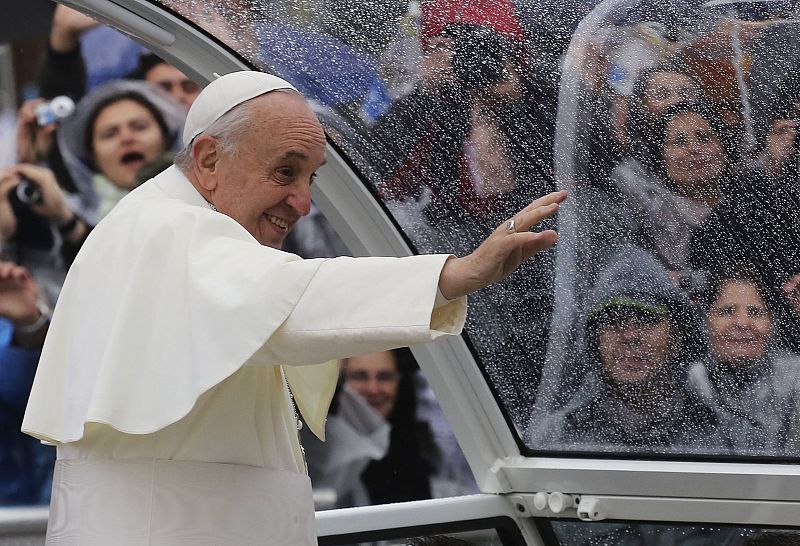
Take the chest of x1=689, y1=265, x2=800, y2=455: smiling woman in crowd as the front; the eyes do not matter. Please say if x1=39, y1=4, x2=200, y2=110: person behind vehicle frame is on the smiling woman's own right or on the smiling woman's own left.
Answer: on the smiling woman's own right

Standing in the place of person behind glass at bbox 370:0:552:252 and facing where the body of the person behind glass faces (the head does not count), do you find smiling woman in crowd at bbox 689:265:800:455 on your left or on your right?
on your left

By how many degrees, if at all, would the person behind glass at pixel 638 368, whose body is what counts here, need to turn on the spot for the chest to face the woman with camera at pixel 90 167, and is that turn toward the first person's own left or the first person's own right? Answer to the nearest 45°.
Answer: approximately 135° to the first person's own right

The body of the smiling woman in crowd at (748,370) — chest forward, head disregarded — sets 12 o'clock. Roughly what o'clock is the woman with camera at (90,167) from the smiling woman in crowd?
The woman with camera is roughly at 4 o'clock from the smiling woman in crowd.

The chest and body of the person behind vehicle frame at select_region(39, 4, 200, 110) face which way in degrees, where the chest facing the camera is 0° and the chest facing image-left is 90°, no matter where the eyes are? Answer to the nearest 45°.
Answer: approximately 0°
